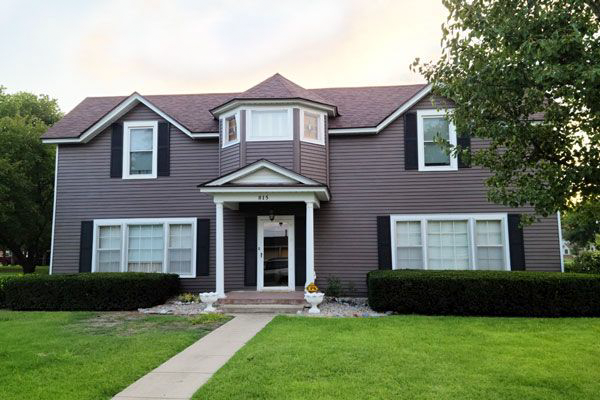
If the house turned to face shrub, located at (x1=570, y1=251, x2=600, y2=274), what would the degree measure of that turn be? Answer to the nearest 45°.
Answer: approximately 90° to its left

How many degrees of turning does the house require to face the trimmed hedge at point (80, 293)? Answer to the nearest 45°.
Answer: approximately 90° to its right

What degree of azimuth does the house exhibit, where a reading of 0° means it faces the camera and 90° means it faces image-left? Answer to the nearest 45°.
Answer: approximately 0°

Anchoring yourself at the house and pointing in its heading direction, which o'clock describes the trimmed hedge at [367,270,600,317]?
The trimmed hedge is roughly at 10 o'clock from the house.

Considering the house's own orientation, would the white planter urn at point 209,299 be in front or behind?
in front

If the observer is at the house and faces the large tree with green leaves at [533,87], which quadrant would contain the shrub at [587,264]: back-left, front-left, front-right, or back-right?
front-left

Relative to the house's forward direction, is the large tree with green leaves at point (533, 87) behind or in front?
in front

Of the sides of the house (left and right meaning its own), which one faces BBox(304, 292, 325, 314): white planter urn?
front

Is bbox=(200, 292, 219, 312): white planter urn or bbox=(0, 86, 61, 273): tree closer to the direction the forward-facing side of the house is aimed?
the white planter urn

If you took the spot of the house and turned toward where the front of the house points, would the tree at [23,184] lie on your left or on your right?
on your right
